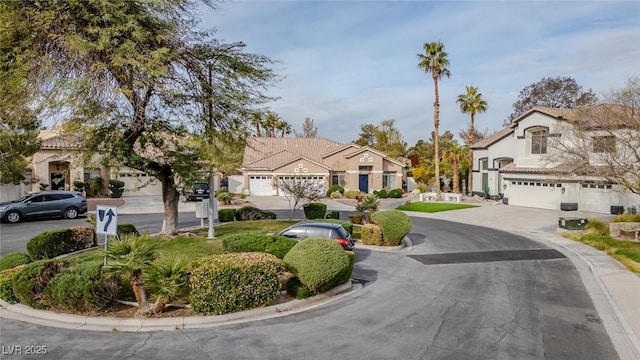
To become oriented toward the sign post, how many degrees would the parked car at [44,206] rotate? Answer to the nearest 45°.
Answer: approximately 90° to its left

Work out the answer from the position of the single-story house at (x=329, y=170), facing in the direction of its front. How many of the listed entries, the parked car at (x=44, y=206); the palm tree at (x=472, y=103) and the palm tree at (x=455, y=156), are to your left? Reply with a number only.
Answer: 2

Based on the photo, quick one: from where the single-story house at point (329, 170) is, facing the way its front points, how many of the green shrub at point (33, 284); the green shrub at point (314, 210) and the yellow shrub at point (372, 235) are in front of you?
3

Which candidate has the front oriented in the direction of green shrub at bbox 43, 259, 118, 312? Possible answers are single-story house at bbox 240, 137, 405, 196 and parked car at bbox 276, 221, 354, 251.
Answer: the single-story house

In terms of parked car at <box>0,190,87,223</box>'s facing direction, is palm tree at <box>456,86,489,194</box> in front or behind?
behind

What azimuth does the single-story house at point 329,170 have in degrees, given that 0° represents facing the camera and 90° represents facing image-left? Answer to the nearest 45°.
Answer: approximately 0°

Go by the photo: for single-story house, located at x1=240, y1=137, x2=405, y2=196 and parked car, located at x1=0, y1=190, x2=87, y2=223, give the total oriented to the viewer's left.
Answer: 1

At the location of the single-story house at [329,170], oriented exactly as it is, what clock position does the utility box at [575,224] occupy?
The utility box is roughly at 11 o'clock from the single-story house.

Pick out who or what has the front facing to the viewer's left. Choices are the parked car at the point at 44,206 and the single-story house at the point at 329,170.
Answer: the parked car

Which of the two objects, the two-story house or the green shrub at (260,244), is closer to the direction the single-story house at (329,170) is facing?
the green shrub

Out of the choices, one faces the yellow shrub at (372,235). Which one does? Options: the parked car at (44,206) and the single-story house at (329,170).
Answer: the single-story house

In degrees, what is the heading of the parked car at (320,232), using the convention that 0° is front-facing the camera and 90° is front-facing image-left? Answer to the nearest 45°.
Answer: approximately 135°

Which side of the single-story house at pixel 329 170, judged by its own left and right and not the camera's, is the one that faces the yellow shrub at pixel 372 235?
front

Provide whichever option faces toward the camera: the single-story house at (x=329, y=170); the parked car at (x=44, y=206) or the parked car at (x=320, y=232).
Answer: the single-story house

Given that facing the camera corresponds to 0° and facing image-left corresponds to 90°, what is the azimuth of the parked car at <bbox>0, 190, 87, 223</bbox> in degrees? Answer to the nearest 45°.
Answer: approximately 90°

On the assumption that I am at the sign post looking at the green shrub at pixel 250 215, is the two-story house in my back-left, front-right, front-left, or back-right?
front-right

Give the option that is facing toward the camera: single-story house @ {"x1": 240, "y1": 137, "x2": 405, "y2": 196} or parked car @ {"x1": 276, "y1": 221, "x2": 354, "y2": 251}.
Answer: the single-story house

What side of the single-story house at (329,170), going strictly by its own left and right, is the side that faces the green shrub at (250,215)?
front

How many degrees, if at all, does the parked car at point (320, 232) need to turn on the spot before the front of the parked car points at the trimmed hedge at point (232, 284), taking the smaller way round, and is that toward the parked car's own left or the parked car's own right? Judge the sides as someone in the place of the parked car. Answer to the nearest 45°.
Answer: approximately 135° to the parked car's own left

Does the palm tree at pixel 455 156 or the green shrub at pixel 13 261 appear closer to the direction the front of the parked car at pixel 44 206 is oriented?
the green shrub

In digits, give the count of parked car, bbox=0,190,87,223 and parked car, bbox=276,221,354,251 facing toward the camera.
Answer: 0
